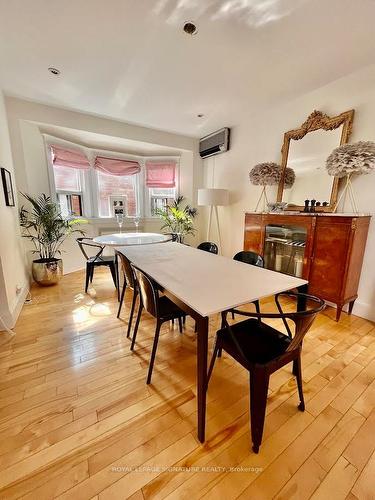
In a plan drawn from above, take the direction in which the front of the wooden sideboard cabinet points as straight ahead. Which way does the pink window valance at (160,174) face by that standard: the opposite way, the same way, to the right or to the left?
to the left

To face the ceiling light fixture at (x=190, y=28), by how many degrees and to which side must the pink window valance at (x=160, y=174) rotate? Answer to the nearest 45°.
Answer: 0° — it already faces it

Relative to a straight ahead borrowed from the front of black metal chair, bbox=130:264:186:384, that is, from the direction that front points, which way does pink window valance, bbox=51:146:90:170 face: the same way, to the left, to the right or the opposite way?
to the right

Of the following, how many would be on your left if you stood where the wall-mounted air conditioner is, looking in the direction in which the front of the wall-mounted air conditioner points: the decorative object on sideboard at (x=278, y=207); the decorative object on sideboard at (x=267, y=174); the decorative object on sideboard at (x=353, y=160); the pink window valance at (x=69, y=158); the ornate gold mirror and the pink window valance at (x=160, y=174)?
4

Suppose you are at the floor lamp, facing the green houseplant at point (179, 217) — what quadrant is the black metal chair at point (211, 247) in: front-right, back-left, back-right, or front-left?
back-left

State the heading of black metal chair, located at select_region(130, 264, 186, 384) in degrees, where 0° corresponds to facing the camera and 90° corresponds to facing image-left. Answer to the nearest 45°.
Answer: approximately 225°

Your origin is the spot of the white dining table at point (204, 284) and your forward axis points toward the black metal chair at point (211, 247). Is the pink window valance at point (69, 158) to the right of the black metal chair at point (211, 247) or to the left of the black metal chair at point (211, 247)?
left

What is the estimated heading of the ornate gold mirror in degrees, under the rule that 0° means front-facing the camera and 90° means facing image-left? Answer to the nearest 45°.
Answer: approximately 45°

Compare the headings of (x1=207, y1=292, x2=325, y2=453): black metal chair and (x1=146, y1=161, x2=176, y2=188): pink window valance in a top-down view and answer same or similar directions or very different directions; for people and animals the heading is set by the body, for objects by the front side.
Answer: very different directions

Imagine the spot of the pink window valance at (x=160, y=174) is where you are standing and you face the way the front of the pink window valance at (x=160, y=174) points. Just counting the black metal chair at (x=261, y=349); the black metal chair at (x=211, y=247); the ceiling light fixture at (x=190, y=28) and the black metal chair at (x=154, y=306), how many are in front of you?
4
